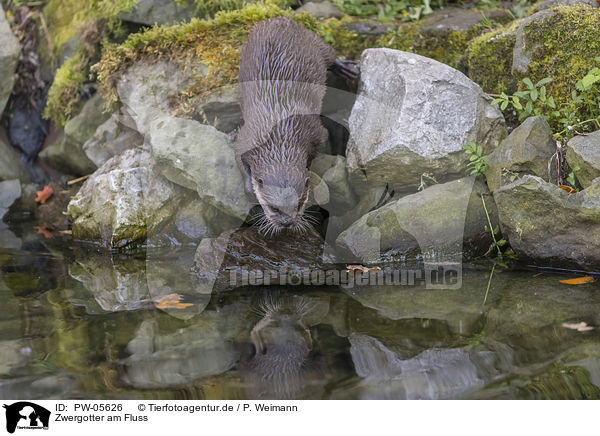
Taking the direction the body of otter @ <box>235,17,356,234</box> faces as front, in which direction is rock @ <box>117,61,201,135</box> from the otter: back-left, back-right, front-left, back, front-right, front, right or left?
back-right

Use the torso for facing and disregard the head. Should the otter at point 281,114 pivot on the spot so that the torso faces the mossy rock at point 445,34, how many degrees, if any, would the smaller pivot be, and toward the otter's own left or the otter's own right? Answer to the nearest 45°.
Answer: approximately 135° to the otter's own left

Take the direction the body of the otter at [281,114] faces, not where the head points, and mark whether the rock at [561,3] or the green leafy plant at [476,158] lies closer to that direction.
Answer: the green leafy plant

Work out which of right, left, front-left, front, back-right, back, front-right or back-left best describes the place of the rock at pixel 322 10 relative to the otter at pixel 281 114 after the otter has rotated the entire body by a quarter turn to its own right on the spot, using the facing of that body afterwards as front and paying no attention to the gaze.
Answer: right

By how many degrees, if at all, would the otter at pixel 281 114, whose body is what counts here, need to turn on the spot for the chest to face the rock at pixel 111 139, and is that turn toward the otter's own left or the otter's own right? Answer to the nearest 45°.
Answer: approximately 135° to the otter's own right

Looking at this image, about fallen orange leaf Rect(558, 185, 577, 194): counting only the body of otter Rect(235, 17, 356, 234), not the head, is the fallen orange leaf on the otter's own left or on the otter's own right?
on the otter's own left

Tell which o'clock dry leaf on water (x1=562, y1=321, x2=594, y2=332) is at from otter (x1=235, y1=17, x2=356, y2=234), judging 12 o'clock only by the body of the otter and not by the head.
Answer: The dry leaf on water is roughly at 11 o'clock from the otter.

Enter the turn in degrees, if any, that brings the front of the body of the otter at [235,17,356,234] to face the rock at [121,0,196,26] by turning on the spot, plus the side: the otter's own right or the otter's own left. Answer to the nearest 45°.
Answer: approximately 135° to the otter's own right

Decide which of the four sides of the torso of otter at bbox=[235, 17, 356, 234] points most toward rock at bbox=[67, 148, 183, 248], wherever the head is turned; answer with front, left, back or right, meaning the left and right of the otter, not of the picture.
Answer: right

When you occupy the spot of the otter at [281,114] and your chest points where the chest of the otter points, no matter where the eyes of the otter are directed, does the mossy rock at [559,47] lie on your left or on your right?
on your left

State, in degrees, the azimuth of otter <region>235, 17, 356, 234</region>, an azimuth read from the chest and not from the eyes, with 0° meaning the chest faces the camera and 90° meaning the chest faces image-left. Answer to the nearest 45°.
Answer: approximately 0°

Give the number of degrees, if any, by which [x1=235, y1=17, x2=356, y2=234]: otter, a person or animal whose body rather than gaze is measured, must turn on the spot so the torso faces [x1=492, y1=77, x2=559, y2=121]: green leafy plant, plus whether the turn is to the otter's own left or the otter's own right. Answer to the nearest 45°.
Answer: approximately 90° to the otter's own left
